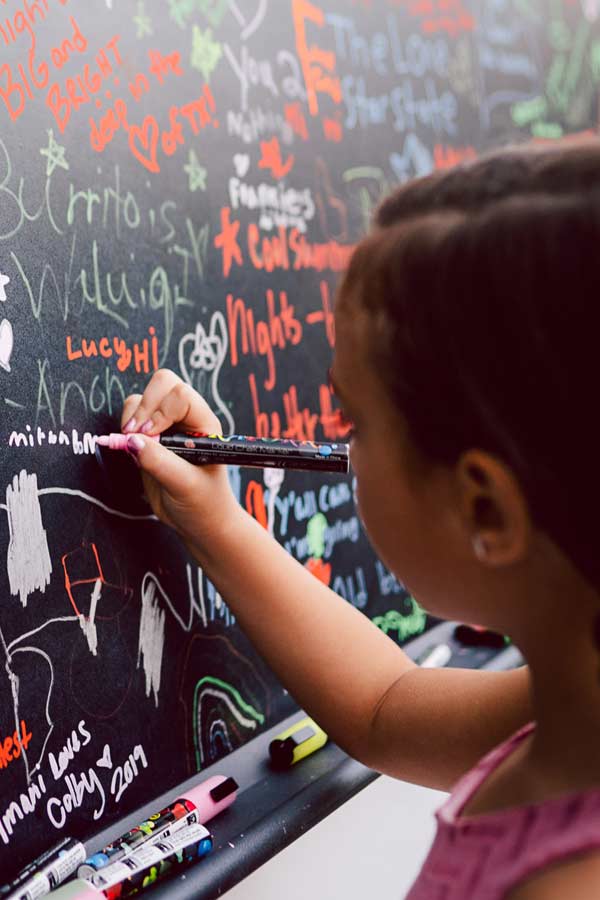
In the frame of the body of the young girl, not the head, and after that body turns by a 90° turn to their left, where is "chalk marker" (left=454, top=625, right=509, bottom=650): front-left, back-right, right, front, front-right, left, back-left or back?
back-right

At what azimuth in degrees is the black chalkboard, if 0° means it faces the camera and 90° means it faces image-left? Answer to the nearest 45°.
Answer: approximately 315°

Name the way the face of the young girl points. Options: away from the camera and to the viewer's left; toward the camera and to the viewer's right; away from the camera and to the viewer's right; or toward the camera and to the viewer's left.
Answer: away from the camera and to the viewer's left

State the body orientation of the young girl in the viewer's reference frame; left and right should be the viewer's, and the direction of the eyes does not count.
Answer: facing away from the viewer and to the left of the viewer

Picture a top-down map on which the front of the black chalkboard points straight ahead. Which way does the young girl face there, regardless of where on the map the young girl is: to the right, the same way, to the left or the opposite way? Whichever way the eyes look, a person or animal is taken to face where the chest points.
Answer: the opposite way

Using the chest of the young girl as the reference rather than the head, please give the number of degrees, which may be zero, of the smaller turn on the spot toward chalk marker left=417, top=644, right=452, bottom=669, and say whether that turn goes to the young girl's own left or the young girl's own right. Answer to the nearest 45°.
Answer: approximately 45° to the young girl's own right
